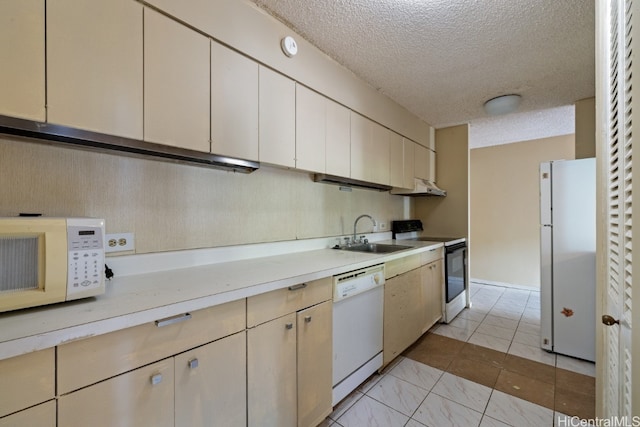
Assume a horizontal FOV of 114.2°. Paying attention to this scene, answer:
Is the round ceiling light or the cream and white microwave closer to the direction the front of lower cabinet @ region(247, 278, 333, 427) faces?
the round ceiling light

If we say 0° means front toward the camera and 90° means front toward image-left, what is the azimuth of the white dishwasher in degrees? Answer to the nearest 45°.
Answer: approximately 315°

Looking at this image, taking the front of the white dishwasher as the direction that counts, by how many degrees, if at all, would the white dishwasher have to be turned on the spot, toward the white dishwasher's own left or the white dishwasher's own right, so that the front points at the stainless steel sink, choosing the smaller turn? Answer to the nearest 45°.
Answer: approximately 135° to the white dishwasher's own left

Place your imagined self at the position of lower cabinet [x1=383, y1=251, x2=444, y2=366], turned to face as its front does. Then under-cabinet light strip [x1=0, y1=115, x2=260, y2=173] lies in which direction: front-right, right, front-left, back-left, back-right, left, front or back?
right

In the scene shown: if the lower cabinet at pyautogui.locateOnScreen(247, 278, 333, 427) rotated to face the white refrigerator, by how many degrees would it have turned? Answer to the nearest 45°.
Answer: approximately 45° to its left

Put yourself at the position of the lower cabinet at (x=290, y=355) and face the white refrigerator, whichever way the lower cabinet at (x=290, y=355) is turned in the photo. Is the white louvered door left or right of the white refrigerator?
right

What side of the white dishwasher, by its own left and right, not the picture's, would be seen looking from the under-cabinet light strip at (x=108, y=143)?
right

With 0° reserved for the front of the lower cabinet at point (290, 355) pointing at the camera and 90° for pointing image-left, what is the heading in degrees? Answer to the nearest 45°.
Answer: approximately 315°
